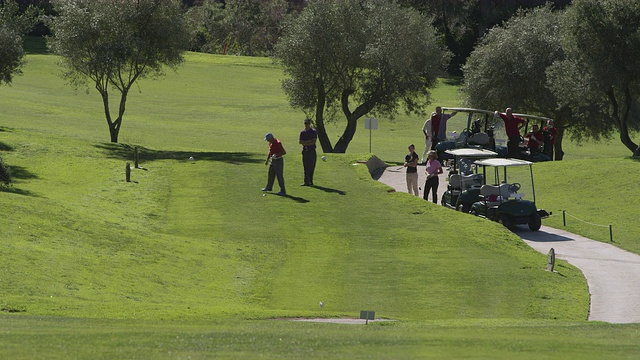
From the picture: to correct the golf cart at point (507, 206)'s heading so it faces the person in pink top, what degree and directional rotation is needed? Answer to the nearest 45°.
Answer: approximately 180°

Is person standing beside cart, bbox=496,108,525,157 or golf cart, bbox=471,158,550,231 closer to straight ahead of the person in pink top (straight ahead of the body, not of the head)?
the golf cart

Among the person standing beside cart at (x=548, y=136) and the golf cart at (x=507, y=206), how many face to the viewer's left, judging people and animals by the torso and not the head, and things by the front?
1

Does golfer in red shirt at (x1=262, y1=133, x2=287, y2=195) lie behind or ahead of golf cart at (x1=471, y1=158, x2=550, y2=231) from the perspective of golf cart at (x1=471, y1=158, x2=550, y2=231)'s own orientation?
behind

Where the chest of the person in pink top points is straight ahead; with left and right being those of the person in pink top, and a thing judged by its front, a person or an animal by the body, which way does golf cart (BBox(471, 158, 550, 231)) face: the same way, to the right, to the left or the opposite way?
to the left

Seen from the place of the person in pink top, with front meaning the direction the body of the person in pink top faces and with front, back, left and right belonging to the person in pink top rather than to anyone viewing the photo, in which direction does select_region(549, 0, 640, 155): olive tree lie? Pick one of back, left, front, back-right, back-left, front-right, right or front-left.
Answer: back

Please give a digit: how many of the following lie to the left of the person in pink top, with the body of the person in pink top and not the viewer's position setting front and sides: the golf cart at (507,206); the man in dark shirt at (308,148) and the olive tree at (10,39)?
1

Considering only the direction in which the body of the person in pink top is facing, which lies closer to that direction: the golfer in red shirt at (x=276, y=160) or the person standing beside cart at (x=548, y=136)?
the golfer in red shirt
